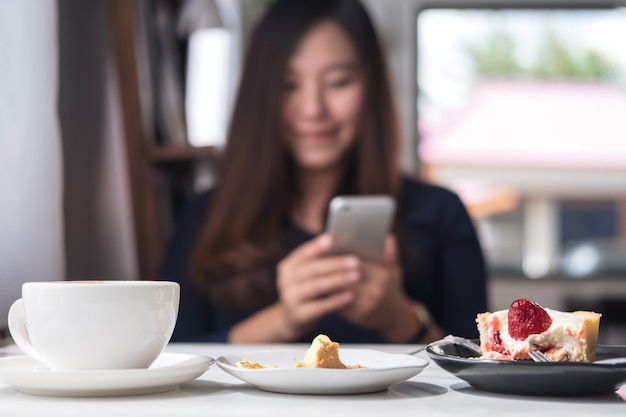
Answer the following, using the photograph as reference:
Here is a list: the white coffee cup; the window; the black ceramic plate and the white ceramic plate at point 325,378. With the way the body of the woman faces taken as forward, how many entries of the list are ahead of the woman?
3

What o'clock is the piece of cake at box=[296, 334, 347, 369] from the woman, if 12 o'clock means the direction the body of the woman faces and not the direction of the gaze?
The piece of cake is roughly at 12 o'clock from the woman.

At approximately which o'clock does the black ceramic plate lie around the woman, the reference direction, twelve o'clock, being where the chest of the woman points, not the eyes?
The black ceramic plate is roughly at 12 o'clock from the woman.

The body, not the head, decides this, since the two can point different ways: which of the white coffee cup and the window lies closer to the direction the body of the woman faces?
the white coffee cup

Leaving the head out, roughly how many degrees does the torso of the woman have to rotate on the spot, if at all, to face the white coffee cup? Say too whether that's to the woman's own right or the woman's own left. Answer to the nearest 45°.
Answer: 0° — they already face it

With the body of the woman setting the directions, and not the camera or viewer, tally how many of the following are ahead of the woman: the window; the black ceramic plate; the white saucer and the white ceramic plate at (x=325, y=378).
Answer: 3

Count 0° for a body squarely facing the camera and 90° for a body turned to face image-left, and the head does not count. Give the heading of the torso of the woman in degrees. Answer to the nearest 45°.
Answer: approximately 0°

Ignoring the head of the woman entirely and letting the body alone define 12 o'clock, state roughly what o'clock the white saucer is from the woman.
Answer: The white saucer is roughly at 12 o'clock from the woman.

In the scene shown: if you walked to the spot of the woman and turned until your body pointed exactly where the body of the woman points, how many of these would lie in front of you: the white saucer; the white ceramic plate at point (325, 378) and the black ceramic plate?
3
